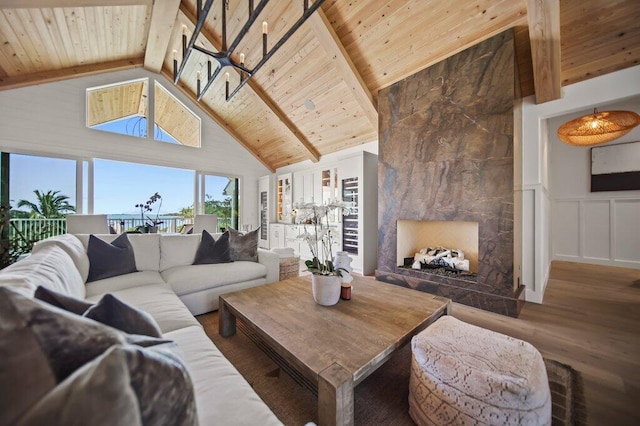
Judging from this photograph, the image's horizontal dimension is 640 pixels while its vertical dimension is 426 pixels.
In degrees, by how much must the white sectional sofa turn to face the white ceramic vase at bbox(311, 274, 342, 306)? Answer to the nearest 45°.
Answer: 0° — it already faces it

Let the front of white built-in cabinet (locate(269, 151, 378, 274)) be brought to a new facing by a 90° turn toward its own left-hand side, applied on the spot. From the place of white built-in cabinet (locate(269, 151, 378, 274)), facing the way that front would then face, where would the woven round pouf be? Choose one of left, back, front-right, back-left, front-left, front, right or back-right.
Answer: front-right

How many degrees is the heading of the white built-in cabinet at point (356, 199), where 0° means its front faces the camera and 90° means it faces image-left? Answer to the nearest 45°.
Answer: approximately 45°

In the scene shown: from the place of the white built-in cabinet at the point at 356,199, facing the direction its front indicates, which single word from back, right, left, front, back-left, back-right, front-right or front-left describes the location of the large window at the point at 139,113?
front-right

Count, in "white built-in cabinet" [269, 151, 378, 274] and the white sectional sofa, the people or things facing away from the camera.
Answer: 0

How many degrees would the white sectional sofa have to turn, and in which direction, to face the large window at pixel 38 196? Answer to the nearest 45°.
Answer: approximately 135° to its left

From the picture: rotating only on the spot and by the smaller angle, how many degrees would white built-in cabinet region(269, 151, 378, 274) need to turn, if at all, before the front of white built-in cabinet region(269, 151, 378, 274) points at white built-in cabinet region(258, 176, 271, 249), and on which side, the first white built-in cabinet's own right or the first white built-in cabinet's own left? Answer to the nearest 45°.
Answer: approximately 90° to the first white built-in cabinet's own right

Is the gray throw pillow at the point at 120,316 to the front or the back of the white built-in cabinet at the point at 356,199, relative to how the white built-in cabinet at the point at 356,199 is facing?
to the front

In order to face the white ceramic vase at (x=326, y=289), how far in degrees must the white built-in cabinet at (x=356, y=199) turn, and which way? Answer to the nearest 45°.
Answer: approximately 45° to its left

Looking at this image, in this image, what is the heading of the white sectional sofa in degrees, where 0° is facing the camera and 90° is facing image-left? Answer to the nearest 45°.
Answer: approximately 315°
